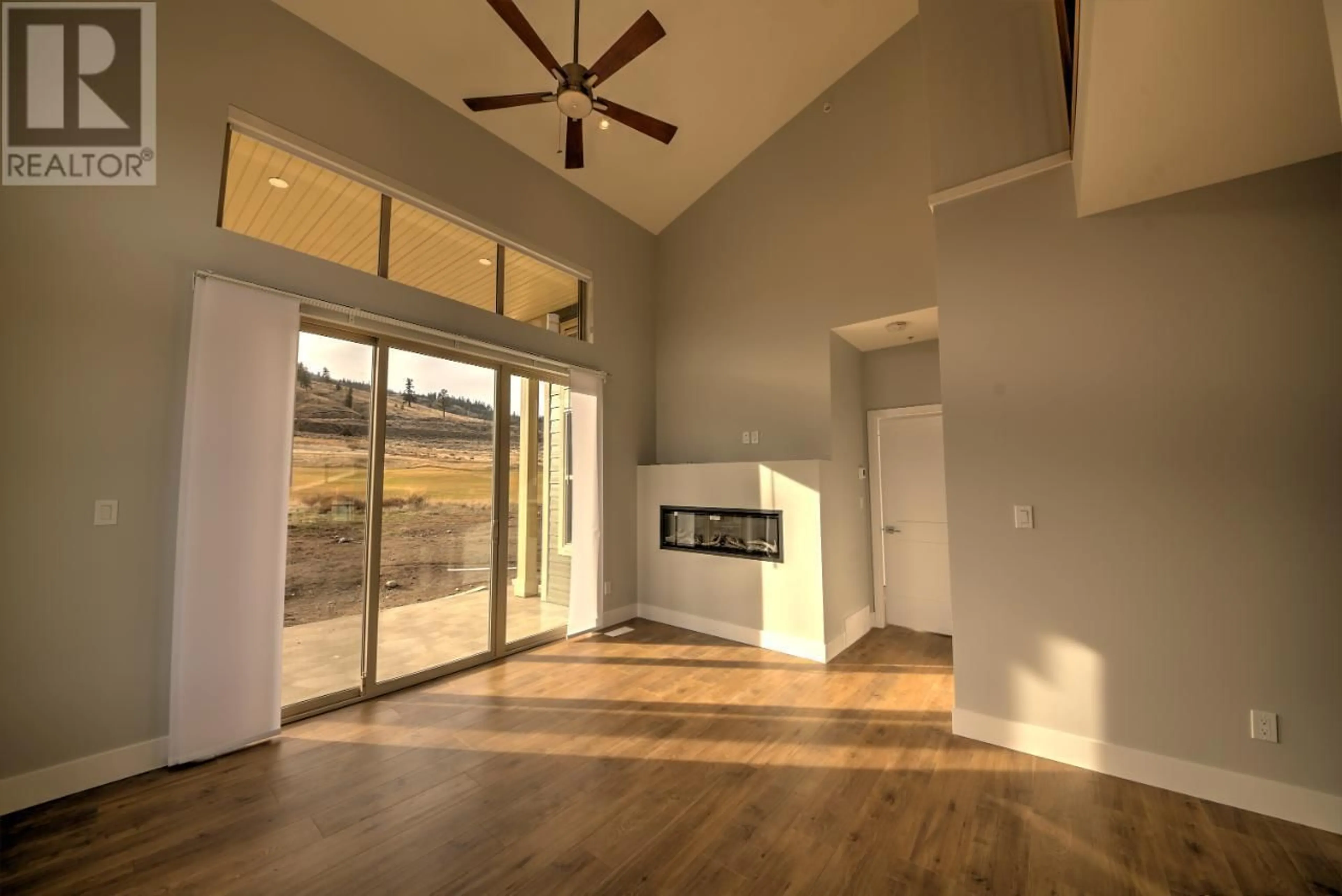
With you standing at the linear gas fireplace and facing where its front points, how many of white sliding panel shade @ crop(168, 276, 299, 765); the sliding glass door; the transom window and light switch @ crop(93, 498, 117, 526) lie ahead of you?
4

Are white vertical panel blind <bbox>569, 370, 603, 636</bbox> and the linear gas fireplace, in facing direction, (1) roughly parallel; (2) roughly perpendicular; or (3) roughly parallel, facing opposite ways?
roughly perpendicular

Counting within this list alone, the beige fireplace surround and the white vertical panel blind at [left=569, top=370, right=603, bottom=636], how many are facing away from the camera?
0

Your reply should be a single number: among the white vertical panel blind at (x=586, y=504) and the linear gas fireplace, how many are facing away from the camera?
0

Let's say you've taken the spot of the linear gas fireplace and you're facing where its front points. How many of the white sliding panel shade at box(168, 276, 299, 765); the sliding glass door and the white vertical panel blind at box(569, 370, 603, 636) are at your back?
0

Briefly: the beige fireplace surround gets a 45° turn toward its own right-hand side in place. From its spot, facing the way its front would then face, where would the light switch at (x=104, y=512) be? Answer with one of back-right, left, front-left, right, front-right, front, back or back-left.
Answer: front-left

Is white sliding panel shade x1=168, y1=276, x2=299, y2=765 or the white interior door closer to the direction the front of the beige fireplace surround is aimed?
the white sliding panel shade

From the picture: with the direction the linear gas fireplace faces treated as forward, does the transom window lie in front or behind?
in front

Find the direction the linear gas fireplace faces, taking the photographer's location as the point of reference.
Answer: facing the viewer and to the left of the viewer

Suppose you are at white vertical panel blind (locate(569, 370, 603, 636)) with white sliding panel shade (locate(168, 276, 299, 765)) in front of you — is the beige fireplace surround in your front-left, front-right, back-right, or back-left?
back-left

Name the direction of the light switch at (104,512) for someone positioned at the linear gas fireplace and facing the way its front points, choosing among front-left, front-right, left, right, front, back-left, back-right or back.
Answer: front

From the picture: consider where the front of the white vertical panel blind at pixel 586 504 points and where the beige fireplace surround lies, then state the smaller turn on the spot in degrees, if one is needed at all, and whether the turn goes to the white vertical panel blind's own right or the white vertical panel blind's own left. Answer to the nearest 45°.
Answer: approximately 45° to the white vertical panel blind's own left

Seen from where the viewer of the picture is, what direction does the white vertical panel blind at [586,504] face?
facing the viewer and to the right of the viewer

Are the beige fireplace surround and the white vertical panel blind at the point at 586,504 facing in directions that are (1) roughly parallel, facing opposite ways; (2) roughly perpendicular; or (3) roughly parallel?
roughly perpendicular

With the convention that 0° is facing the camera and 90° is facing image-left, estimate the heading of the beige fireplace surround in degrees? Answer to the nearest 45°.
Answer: approximately 45°

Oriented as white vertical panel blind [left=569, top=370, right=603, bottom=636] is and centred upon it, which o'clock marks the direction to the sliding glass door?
The sliding glass door is roughly at 3 o'clock from the white vertical panel blind.

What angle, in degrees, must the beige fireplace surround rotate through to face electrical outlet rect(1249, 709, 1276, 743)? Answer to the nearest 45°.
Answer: approximately 90° to its left

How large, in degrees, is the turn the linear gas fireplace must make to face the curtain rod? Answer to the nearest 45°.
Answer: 0° — it already faces it
